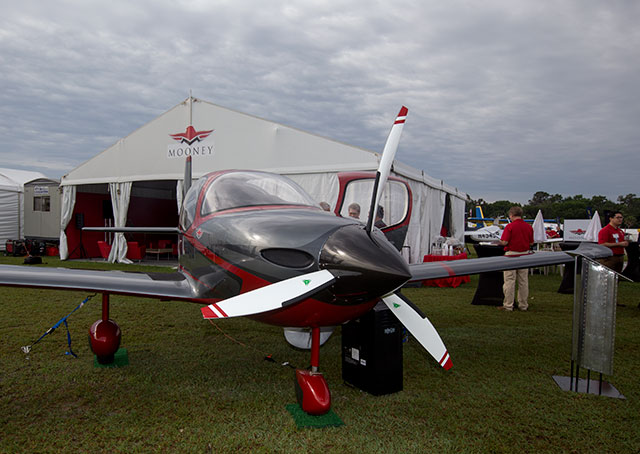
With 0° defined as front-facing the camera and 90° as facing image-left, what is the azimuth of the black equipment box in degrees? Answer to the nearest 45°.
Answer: approximately 315°

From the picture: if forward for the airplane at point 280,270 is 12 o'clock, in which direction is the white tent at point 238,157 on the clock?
The white tent is roughly at 7 o'clock from the airplane.

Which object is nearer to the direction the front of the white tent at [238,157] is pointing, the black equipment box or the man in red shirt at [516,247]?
the black equipment box

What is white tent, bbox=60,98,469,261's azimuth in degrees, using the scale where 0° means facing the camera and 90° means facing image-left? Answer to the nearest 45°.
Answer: approximately 45°

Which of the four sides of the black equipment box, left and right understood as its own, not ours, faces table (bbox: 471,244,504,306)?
left

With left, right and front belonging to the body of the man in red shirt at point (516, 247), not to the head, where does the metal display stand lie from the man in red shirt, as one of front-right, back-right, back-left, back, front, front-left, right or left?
back-left

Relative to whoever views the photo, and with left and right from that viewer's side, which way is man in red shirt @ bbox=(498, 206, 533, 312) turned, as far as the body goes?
facing away from the viewer and to the left of the viewer

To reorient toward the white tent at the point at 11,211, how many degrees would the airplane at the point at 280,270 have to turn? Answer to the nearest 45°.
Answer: approximately 180°

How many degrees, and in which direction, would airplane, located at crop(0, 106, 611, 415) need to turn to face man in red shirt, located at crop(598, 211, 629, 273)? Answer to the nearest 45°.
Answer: approximately 90° to its left

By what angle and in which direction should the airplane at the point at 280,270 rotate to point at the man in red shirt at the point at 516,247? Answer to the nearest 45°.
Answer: approximately 90° to its left
